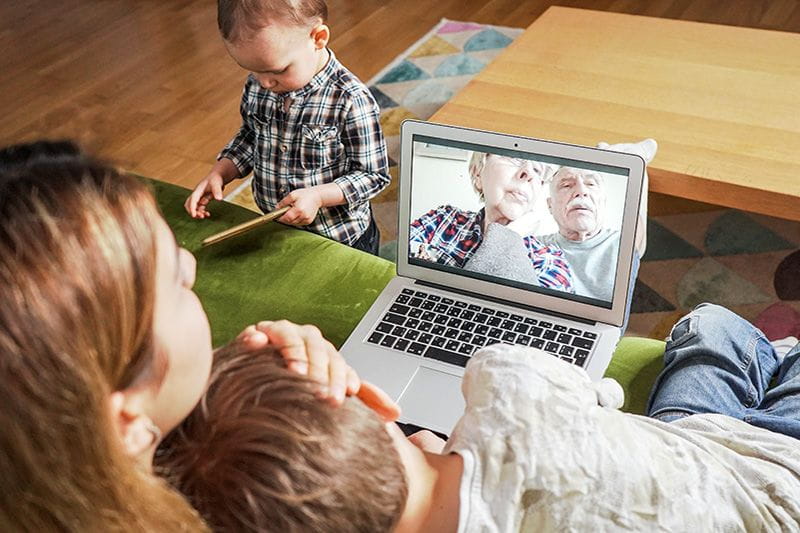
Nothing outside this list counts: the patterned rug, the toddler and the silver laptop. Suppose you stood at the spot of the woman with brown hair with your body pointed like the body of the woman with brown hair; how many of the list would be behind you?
0

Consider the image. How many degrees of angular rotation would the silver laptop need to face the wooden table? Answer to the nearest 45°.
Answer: approximately 180°

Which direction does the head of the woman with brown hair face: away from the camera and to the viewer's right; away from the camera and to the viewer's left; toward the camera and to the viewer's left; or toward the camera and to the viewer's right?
away from the camera and to the viewer's right

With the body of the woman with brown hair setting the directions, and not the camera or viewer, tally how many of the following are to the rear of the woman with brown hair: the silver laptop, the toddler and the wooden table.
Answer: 0

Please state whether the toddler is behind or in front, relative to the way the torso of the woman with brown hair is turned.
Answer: in front

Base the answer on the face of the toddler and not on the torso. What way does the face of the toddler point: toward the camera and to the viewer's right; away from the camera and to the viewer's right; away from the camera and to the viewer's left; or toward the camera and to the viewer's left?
toward the camera and to the viewer's left

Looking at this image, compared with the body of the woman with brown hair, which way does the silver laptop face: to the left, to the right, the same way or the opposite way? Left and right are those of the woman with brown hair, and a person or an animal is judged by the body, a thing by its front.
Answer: the opposite way

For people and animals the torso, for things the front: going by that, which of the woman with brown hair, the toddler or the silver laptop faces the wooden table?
the woman with brown hair

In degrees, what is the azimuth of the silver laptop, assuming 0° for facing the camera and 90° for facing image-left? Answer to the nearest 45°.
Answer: approximately 45°

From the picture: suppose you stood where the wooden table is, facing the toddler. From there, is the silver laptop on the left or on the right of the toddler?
left

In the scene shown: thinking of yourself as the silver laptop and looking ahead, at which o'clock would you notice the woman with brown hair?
The woman with brown hair is roughly at 1 o'clock from the silver laptop.

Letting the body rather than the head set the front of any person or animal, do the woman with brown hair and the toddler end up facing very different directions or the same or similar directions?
very different directions

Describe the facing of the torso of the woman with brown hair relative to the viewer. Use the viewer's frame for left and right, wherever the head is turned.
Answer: facing away from the viewer and to the right of the viewer

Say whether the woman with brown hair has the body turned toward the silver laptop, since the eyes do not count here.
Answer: yes

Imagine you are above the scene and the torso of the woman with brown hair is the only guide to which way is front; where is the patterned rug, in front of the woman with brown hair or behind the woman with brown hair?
in front
